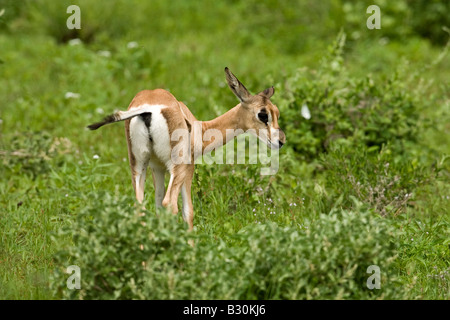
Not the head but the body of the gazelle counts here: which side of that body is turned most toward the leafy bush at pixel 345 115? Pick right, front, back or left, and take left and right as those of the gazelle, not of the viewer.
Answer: front

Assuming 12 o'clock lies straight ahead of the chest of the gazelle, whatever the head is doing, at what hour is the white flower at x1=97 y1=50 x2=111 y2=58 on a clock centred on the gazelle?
The white flower is roughly at 10 o'clock from the gazelle.

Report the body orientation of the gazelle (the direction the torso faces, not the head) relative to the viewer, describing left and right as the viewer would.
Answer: facing away from the viewer and to the right of the viewer

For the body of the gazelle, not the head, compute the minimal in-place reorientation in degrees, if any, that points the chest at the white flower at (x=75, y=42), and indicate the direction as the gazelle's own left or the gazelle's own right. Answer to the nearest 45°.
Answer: approximately 45° to the gazelle's own left

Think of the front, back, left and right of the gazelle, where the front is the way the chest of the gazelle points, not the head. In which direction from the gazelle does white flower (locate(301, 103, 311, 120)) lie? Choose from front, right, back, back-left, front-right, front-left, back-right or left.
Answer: front

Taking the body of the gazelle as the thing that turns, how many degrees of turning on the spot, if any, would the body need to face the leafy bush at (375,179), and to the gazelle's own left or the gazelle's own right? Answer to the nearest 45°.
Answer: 0° — it already faces it

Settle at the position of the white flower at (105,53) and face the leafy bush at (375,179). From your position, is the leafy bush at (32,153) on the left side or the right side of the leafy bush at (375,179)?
right

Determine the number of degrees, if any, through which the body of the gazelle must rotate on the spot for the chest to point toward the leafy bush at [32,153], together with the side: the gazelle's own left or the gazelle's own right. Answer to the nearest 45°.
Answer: approximately 90° to the gazelle's own left

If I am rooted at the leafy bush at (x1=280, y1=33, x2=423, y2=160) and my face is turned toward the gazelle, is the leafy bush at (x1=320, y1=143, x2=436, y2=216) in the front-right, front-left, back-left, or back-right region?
front-left

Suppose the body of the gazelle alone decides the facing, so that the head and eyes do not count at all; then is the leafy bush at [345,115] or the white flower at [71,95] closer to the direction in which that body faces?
the leafy bush

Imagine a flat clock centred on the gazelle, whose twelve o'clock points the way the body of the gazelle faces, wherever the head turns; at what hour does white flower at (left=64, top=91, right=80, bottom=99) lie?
The white flower is roughly at 10 o'clock from the gazelle.
